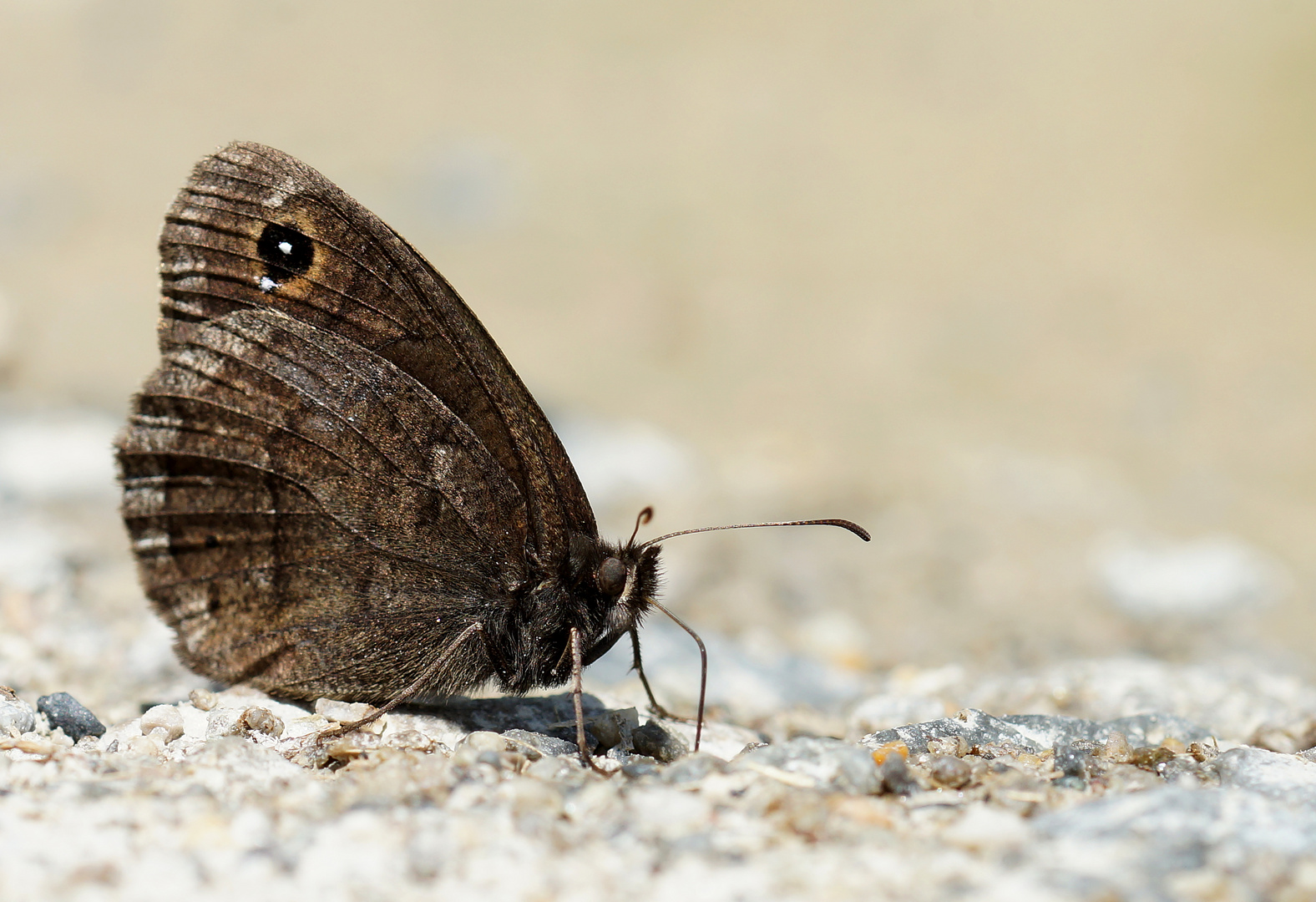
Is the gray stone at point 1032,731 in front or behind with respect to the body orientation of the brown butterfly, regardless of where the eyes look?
in front

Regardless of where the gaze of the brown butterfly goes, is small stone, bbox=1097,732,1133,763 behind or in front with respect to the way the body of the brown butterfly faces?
in front

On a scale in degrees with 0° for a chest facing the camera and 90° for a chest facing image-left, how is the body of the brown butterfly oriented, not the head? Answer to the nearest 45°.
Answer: approximately 270°

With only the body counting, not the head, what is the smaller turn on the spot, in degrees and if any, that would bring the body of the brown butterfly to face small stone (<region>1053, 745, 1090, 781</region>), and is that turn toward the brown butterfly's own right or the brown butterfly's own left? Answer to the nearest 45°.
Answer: approximately 45° to the brown butterfly's own right
